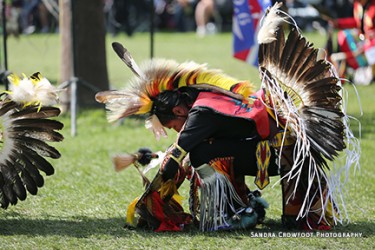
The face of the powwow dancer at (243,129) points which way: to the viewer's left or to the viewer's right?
to the viewer's left

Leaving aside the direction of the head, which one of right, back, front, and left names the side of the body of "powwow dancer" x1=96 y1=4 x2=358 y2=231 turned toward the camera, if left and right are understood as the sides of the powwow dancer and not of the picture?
left

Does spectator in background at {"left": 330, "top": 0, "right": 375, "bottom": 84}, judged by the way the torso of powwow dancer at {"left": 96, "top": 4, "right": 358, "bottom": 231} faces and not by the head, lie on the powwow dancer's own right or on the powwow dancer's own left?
on the powwow dancer's own right

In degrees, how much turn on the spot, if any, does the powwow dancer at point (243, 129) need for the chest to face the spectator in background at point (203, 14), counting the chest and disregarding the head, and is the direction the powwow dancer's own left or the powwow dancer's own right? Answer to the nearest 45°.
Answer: approximately 90° to the powwow dancer's own right
